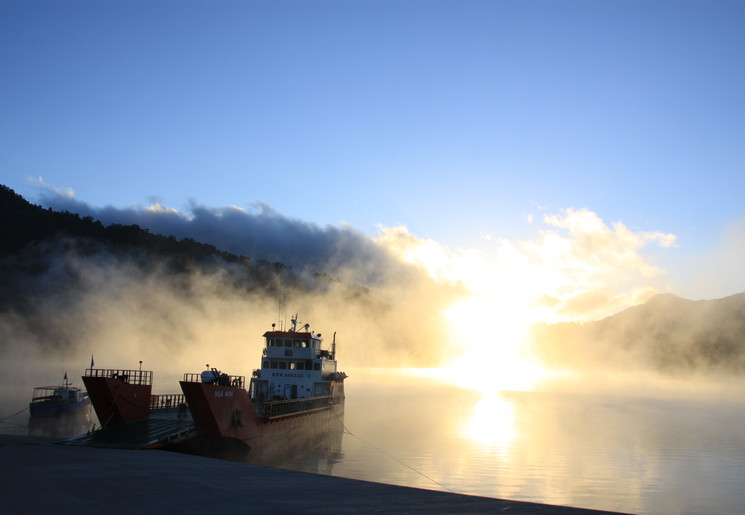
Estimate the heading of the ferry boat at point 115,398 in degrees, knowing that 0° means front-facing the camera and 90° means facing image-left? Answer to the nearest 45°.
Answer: approximately 45°
